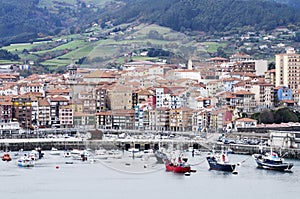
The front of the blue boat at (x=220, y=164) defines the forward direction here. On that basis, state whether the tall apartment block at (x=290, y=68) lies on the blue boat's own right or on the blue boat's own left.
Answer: on the blue boat's own right

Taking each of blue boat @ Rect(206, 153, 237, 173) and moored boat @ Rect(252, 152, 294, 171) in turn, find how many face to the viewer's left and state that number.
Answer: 2

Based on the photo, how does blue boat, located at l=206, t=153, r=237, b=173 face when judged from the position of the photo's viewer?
facing to the left of the viewer

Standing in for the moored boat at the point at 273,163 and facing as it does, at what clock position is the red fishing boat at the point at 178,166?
The red fishing boat is roughly at 11 o'clock from the moored boat.

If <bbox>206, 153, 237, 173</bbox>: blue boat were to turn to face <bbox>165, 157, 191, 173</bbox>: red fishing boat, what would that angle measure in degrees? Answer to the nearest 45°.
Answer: approximately 45° to its left

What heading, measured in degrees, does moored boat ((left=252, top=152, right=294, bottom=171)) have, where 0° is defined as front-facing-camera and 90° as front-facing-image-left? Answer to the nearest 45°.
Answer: approximately 90°

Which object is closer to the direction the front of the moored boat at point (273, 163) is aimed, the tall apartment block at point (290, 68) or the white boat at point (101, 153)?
the white boat
